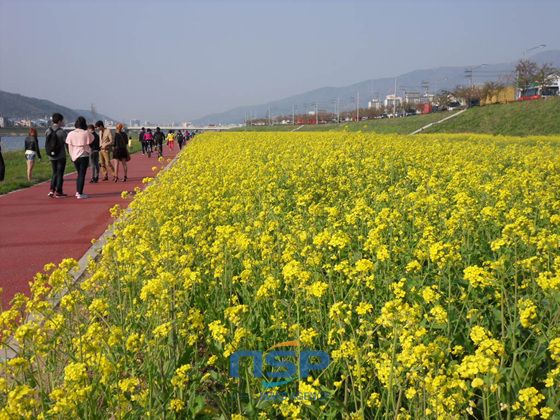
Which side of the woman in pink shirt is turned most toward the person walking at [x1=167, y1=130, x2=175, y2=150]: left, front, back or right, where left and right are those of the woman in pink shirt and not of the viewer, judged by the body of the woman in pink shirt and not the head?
front

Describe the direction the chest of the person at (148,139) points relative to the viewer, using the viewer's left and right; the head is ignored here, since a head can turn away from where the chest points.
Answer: facing away from the viewer

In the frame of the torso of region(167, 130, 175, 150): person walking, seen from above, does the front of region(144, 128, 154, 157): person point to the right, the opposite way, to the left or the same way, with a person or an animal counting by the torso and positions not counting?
the same way

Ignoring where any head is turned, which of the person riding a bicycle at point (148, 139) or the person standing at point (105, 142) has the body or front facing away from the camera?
the person riding a bicycle at point (148, 139)

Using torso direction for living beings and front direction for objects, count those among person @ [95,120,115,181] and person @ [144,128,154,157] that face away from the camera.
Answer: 1

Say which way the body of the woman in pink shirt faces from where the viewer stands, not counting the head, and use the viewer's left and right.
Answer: facing away from the viewer
